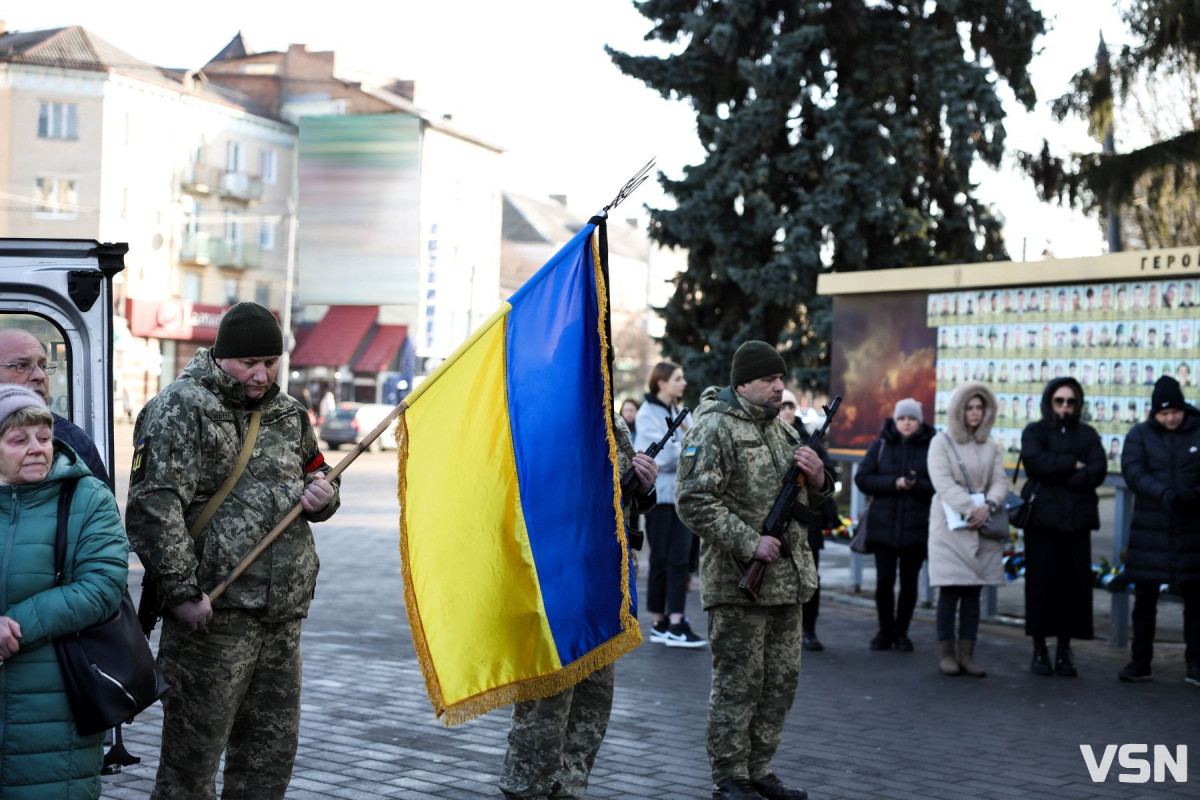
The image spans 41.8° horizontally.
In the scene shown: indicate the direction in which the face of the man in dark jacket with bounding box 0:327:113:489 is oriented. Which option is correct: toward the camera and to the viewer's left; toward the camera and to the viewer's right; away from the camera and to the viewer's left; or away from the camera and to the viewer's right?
toward the camera and to the viewer's right

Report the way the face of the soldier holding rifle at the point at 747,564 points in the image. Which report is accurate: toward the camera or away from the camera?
toward the camera

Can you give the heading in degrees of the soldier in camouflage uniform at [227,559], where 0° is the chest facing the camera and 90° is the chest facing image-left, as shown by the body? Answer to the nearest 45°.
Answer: approximately 315°

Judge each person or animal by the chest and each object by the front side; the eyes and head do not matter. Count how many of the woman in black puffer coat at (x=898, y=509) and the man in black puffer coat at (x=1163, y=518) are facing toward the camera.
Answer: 2

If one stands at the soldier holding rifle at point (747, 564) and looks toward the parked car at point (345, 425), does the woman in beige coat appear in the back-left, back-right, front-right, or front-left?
front-right

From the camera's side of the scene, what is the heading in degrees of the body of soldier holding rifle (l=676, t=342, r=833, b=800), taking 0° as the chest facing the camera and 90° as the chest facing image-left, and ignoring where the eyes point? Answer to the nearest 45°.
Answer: approximately 315°

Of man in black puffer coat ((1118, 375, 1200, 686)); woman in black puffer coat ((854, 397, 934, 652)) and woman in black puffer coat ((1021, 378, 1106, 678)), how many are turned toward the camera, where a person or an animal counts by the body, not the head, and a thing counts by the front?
3

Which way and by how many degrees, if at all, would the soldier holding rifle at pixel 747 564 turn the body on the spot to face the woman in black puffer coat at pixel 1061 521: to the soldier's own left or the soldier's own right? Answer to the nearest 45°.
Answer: approximately 90° to the soldier's own left

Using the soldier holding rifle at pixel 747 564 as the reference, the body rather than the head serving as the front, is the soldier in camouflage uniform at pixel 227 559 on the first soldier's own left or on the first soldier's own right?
on the first soldier's own right

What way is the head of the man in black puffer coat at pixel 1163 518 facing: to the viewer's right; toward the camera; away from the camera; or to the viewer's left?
toward the camera

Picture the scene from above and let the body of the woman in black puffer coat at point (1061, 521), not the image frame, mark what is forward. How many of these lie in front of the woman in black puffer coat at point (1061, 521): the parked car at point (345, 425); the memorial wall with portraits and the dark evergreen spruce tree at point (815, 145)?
0

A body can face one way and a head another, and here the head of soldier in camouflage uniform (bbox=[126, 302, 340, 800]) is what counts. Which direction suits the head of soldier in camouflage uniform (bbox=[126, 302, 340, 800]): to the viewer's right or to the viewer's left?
to the viewer's right

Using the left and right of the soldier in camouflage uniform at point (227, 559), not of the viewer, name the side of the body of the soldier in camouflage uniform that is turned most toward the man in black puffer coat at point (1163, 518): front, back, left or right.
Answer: left

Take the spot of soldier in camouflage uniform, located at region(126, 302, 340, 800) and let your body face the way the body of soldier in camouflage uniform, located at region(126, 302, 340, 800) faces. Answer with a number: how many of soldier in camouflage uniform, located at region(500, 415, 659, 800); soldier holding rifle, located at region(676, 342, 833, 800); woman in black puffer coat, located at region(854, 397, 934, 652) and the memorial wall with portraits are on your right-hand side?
0

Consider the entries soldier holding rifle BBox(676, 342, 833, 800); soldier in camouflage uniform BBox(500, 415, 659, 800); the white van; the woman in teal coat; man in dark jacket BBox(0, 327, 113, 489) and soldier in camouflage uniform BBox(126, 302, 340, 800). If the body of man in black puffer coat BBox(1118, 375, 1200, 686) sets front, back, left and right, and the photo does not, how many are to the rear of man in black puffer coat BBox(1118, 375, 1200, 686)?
0

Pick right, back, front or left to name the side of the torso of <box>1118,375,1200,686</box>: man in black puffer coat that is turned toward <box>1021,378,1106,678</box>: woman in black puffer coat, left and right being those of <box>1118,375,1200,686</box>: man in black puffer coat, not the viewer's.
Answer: right

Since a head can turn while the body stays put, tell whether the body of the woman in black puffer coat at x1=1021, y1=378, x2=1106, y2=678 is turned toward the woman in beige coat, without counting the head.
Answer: no

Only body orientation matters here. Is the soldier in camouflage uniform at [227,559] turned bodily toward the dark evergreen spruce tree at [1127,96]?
no

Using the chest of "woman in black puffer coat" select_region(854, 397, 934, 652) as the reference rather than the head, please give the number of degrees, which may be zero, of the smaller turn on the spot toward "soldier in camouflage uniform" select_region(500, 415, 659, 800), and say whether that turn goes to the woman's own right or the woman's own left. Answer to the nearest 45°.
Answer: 0° — they already face them

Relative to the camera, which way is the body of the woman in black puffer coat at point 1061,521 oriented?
toward the camera

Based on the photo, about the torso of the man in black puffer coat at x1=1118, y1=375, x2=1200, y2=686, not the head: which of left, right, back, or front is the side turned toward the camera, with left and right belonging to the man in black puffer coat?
front
